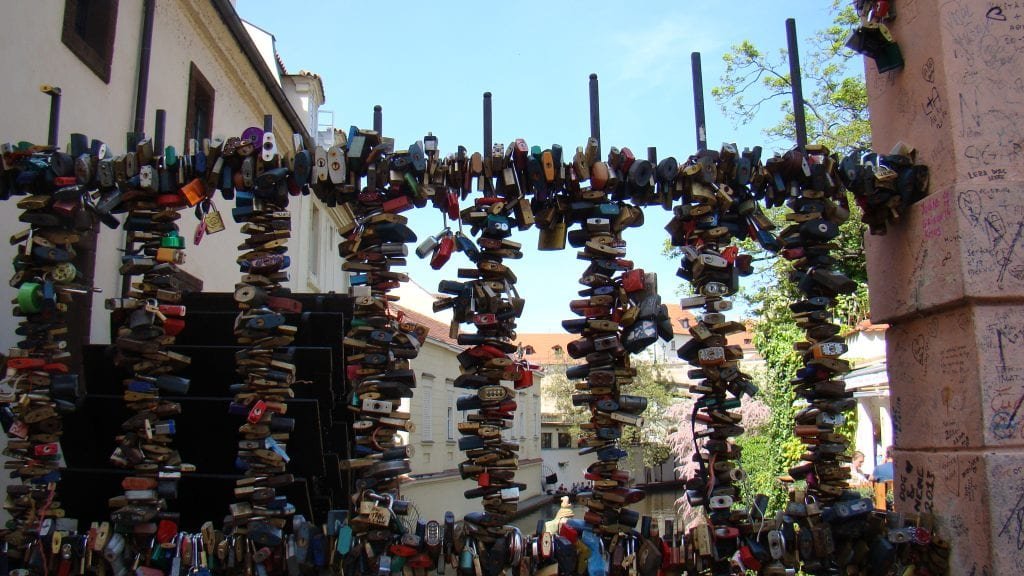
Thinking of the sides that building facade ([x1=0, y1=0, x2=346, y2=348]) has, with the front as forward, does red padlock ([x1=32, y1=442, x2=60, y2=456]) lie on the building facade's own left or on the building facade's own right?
on the building facade's own right

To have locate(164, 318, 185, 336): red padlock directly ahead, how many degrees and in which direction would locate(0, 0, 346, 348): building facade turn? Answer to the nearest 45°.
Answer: approximately 45° to its right

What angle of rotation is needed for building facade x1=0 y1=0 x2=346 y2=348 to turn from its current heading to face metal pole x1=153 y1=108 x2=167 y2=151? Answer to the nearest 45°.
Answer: approximately 45° to its right

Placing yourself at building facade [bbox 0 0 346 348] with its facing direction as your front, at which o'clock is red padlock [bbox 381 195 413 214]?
The red padlock is roughly at 1 o'clock from the building facade.

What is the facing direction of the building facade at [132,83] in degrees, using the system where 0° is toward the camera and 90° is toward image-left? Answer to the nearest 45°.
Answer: approximately 315°

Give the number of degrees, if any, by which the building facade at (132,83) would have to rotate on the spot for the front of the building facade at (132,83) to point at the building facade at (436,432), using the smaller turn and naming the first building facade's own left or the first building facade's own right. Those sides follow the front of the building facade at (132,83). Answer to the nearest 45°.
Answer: approximately 90° to the first building facade's own left

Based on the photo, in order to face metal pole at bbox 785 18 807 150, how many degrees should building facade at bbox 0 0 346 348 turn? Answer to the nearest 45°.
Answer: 0° — it already faces it

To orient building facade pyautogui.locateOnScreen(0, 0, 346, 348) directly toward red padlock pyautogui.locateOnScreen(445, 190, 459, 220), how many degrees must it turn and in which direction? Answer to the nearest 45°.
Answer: approximately 45° to its right

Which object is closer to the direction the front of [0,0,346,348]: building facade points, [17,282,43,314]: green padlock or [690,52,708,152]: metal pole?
the metal pole

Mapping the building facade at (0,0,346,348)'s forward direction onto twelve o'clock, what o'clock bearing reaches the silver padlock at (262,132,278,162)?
The silver padlock is roughly at 1 o'clock from the building facade.

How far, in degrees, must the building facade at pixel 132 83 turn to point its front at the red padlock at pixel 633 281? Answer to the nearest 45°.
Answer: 0° — it already faces it
